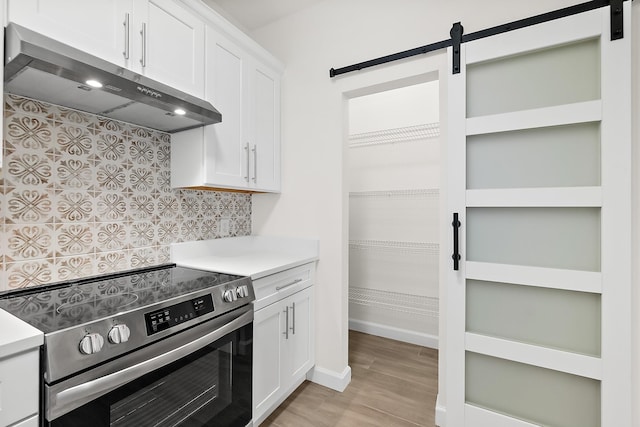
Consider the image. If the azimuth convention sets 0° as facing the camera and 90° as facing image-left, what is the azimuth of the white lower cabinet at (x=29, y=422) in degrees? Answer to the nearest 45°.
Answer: approximately 315°

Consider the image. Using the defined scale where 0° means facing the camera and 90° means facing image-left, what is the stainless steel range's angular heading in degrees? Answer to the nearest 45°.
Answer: approximately 315°

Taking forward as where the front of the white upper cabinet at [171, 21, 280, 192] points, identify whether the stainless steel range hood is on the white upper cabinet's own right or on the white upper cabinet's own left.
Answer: on the white upper cabinet's own right

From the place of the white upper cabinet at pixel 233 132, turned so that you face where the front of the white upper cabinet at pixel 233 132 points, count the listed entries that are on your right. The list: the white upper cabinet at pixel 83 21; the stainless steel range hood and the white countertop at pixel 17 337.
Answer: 3

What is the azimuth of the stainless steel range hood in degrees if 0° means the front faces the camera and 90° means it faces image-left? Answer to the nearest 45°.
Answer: approximately 315°

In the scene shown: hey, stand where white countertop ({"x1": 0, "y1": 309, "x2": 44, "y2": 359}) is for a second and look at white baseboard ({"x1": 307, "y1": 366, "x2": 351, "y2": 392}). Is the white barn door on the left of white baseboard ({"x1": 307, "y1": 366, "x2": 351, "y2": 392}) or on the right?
right

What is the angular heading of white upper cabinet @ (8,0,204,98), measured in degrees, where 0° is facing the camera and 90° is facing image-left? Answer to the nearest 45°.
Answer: approximately 315°

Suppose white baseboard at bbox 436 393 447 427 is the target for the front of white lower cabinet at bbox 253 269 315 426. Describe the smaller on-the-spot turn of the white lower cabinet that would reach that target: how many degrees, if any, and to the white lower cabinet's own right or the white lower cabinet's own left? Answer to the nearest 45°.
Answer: approximately 45° to the white lower cabinet's own left
